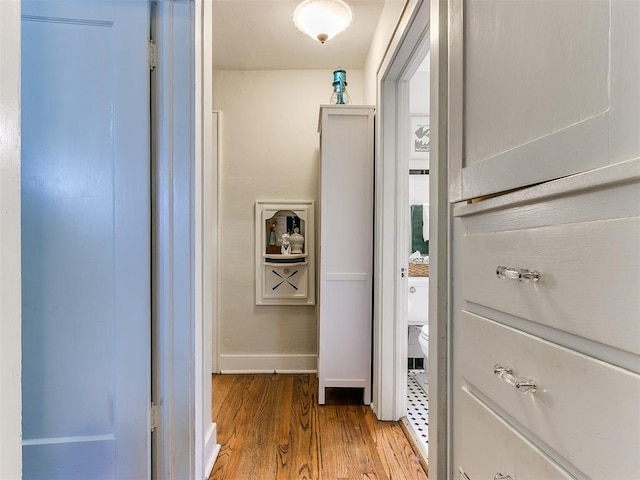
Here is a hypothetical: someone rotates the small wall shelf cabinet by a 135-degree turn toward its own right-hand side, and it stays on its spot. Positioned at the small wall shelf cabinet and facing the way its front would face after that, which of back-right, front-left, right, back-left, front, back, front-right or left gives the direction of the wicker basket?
back-right

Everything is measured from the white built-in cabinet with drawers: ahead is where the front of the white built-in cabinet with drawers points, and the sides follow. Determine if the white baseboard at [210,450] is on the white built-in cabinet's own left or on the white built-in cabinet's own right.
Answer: on the white built-in cabinet's own right

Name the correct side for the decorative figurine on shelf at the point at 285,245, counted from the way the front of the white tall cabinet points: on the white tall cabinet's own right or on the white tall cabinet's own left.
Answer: on the white tall cabinet's own right

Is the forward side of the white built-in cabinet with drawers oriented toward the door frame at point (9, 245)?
yes

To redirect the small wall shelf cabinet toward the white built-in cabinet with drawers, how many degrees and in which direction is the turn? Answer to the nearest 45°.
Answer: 0° — it already faces it

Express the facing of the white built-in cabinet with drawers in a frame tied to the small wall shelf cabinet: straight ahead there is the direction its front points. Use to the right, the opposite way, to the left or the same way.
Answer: to the right
